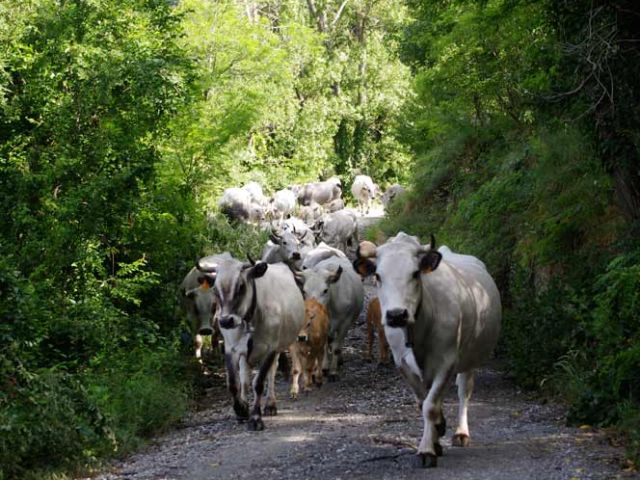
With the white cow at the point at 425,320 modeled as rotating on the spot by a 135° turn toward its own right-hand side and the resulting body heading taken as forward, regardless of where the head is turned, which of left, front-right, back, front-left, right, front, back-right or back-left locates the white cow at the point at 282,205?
front

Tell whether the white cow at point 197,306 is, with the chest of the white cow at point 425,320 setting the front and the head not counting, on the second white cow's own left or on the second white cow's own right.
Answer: on the second white cow's own right

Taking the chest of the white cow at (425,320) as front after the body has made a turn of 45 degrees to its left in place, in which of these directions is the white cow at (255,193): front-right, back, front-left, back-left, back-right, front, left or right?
back

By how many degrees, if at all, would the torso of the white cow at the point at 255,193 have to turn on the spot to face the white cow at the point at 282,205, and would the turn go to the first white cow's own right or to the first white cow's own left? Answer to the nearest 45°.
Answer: approximately 90° to the first white cow's own left

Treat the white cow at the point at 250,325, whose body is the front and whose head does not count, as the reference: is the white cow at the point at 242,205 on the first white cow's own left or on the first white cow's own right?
on the first white cow's own right

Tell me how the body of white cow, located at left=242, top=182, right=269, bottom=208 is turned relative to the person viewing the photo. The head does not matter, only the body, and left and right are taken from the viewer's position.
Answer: facing the viewer and to the right of the viewer

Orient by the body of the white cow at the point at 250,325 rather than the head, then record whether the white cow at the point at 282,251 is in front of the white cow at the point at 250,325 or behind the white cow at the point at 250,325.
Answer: behind

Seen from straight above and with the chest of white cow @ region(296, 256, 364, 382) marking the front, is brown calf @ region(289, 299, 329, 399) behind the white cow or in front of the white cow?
in front

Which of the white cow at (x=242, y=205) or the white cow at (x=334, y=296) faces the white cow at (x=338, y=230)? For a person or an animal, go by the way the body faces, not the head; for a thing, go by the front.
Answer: the white cow at (x=242, y=205)

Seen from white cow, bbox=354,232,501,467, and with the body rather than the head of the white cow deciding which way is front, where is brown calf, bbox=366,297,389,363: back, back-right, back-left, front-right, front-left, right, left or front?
back-right

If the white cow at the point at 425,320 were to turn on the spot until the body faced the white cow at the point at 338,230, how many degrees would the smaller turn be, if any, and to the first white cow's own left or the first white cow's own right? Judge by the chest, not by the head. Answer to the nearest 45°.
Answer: approximately 135° to the first white cow's own right
